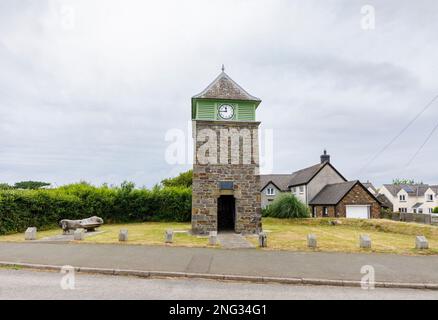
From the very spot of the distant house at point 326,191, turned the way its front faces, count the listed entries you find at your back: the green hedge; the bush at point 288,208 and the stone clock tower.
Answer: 0

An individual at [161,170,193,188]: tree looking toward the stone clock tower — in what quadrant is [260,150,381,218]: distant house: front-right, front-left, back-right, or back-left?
front-left

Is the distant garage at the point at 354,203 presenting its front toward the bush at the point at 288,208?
no

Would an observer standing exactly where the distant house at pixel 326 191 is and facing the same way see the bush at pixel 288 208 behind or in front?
in front

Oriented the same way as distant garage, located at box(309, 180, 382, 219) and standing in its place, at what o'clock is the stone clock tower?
The stone clock tower is roughly at 2 o'clock from the distant garage.

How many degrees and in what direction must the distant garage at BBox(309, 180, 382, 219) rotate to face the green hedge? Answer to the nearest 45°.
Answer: approximately 90° to its right

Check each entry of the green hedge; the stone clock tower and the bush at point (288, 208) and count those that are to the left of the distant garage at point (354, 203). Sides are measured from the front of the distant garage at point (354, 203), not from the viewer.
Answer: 0

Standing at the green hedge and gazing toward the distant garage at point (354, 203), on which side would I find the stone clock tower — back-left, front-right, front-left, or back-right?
front-right
